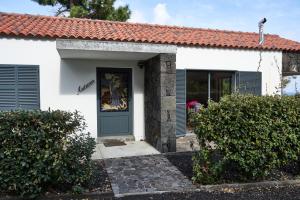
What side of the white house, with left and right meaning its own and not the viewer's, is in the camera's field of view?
front

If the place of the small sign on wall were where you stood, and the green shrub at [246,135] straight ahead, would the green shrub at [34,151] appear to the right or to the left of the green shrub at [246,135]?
right

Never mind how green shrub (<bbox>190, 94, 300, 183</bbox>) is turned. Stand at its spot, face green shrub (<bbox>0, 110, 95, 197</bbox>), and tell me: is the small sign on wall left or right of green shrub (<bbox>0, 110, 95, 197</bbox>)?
right

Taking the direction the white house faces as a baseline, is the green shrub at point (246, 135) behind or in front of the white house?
in front

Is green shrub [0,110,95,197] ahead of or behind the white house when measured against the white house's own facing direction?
ahead
